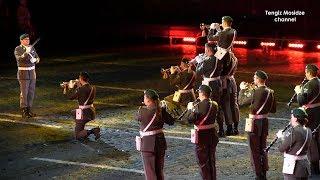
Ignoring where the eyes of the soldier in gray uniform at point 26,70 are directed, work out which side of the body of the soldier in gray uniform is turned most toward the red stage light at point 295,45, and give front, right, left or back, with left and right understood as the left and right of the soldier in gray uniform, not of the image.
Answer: left

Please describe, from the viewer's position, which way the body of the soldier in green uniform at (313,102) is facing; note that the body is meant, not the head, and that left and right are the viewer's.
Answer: facing to the left of the viewer

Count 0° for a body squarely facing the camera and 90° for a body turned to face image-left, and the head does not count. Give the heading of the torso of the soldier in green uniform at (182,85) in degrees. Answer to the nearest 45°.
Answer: approximately 90°

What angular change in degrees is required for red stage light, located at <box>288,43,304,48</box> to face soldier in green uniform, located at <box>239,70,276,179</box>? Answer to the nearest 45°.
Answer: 0° — it already faces them

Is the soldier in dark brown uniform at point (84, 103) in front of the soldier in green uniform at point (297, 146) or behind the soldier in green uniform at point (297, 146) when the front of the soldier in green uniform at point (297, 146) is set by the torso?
in front

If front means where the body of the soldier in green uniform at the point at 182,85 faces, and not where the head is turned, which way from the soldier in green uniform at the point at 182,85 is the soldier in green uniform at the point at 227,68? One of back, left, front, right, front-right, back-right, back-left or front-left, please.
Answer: back-left

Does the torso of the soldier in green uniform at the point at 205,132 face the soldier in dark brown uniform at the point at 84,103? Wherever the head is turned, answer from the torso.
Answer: yes

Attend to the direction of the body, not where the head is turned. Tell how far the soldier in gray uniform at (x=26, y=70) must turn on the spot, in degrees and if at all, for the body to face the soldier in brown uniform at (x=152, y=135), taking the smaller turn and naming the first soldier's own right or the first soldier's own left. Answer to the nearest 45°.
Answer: approximately 45° to the first soldier's own right

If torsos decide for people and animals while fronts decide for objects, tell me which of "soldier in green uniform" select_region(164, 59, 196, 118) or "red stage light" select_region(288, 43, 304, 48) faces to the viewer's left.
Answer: the soldier in green uniform

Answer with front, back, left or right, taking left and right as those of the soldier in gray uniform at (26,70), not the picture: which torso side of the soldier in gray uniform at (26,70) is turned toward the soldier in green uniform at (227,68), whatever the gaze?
front
